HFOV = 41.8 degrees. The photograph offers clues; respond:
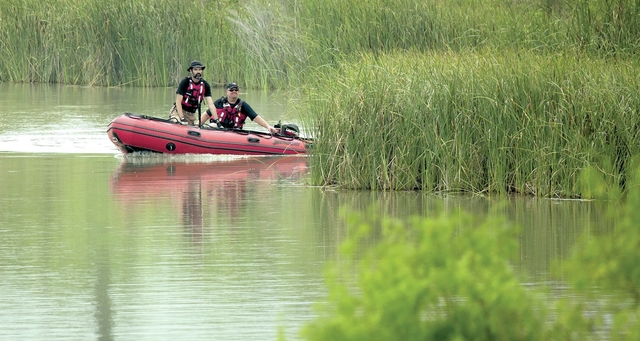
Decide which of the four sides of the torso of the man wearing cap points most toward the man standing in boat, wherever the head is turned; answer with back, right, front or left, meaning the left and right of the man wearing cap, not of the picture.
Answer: right

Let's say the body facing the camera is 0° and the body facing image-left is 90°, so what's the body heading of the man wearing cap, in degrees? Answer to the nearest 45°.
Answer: approximately 0°
